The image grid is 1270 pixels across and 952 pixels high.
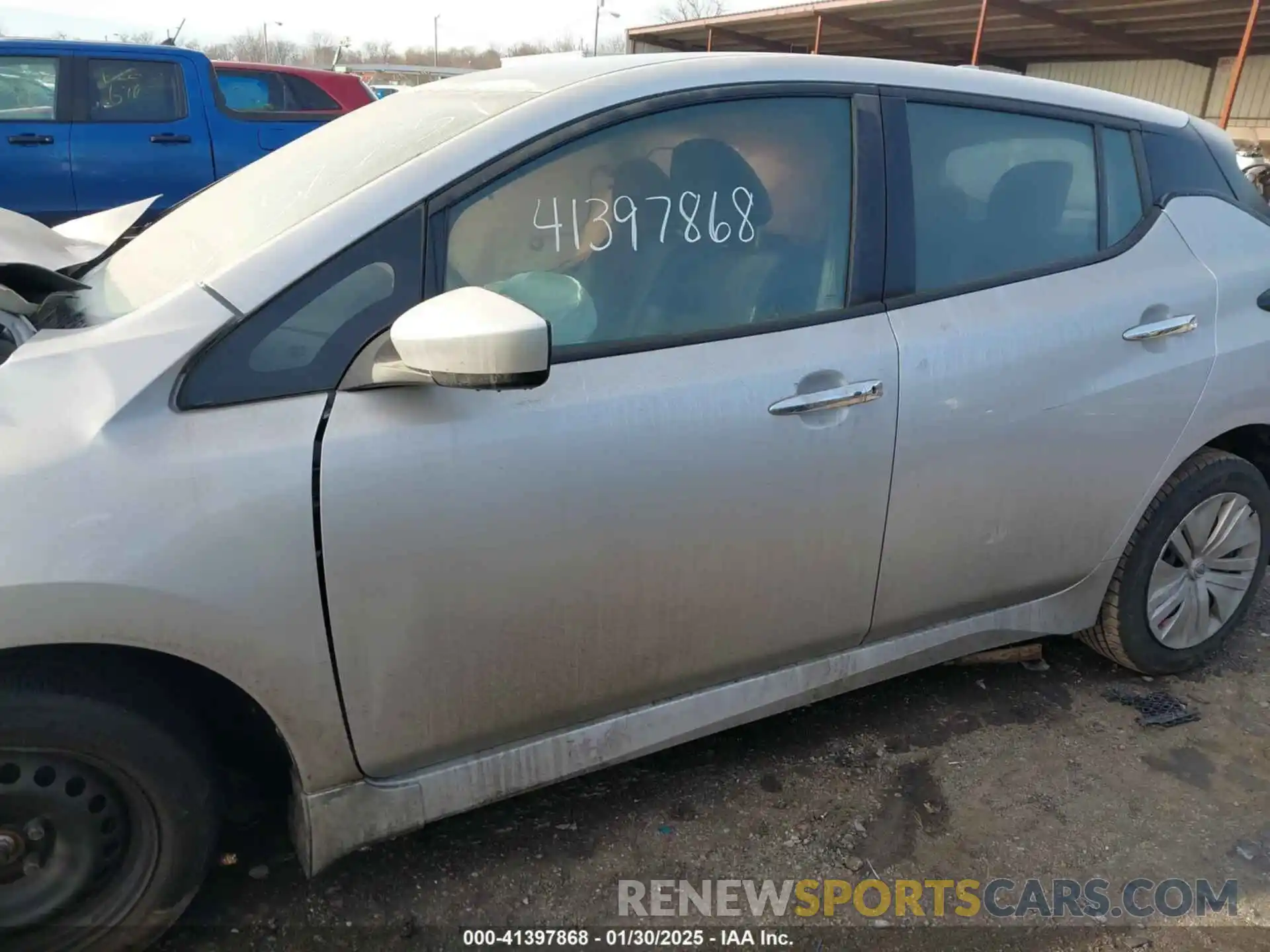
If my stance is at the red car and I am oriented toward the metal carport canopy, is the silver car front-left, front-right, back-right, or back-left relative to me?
back-right

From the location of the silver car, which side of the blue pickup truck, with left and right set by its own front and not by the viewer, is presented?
left

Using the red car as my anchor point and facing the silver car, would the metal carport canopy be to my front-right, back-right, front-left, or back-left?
back-left

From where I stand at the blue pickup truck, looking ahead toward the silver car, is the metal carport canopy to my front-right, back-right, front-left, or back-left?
back-left

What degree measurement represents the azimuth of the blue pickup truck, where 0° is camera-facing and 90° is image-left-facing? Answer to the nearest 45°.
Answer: approximately 90°

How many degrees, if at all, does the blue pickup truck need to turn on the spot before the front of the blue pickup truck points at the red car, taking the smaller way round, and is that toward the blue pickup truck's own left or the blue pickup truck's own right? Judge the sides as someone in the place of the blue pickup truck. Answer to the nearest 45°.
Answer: approximately 135° to the blue pickup truck's own right
